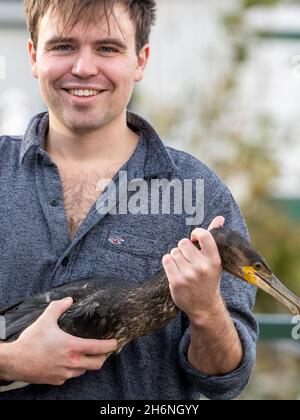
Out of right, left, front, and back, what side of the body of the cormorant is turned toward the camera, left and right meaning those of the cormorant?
right
